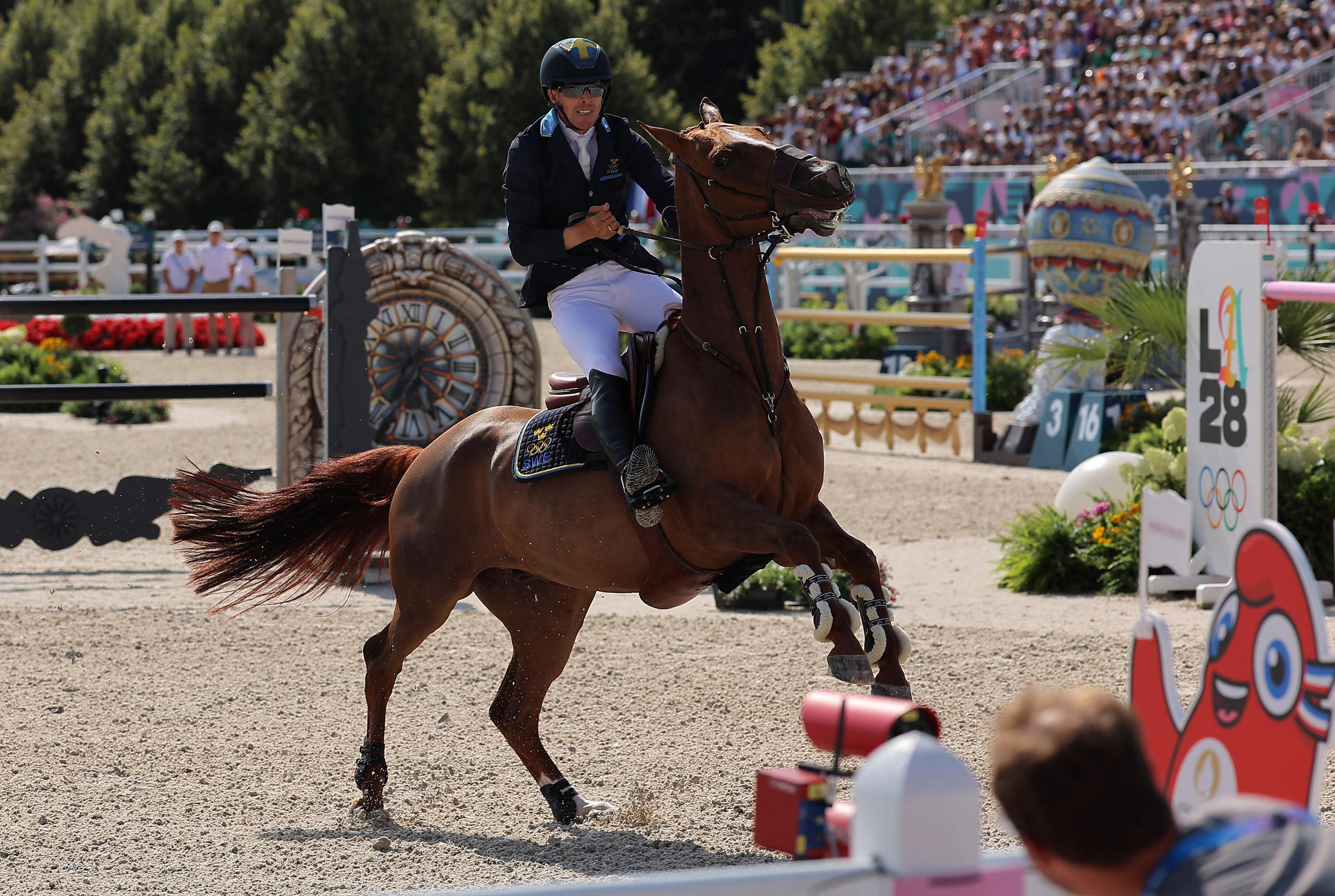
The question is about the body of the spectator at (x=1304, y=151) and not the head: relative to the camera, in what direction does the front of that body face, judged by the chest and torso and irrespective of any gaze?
toward the camera

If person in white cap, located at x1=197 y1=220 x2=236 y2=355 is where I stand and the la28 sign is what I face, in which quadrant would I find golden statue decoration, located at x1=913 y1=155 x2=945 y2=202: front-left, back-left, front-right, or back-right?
front-left

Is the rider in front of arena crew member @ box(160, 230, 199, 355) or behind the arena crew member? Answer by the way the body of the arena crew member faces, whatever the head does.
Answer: in front

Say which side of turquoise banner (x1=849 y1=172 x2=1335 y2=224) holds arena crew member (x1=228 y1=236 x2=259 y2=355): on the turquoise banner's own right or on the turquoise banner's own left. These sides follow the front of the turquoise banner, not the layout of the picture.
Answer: on the turquoise banner's own right

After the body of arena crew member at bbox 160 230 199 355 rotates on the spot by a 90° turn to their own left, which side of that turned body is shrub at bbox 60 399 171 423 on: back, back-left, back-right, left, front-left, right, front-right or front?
right

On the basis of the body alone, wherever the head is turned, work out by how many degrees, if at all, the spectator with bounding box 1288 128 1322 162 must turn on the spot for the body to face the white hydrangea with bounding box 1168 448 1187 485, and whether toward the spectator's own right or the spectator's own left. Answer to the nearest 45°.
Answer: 0° — they already face it

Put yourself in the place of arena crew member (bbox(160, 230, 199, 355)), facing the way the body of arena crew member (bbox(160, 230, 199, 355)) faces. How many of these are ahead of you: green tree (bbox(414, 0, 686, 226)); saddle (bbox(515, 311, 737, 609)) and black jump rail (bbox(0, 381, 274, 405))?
2

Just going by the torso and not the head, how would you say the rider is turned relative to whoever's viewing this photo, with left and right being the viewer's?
facing the viewer and to the right of the viewer

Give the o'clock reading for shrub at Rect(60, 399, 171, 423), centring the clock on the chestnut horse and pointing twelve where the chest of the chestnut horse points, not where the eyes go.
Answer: The shrub is roughly at 7 o'clock from the chestnut horse.

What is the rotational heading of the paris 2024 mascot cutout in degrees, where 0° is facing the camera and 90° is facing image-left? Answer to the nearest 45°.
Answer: approximately 45°

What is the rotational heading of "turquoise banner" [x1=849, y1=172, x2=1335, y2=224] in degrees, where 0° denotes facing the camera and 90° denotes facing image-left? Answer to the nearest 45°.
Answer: approximately 0°

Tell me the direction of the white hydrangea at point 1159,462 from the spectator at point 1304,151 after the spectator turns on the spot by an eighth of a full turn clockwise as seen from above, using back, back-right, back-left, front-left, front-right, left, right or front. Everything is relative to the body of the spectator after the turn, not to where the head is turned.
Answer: front-left

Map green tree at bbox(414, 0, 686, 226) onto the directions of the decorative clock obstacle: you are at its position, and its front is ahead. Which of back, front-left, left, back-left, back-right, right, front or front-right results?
back

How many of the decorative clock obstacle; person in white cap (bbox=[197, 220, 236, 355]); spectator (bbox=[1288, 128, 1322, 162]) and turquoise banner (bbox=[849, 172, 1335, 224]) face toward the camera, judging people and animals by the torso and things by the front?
4

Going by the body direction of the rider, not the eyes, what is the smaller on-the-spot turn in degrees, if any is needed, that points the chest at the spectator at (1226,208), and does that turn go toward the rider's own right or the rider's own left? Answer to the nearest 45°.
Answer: approximately 90° to the rider's own left
